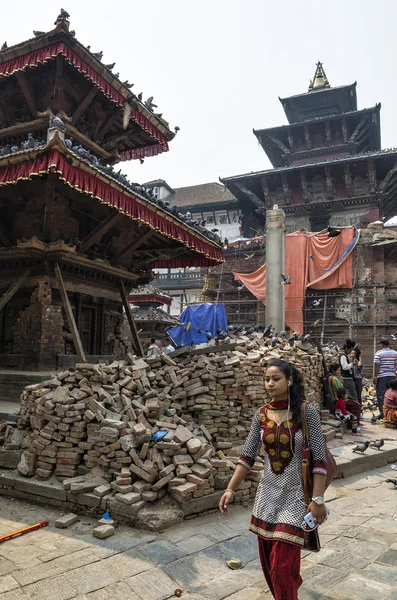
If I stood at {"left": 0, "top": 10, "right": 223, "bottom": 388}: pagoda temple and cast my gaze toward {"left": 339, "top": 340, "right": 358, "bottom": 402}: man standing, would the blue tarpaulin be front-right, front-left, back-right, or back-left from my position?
front-left

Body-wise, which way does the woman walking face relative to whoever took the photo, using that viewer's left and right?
facing the viewer and to the left of the viewer

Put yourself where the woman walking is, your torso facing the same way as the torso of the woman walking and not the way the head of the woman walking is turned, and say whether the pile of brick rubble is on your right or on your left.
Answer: on your right

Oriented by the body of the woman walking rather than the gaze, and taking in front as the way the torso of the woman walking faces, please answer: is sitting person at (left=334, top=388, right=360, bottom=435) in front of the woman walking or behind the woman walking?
behind

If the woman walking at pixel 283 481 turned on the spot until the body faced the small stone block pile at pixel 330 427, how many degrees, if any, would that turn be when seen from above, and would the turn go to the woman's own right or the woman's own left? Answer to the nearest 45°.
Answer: approximately 135° to the woman's own right

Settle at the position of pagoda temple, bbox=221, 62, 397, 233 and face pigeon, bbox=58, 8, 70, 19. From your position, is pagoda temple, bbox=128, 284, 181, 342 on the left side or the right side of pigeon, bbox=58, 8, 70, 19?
right

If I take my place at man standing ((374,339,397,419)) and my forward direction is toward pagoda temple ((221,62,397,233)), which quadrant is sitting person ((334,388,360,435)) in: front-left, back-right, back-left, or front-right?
back-left

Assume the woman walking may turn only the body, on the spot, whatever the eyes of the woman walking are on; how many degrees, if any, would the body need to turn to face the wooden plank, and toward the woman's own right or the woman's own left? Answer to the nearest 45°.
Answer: approximately 135° to the woman's own right

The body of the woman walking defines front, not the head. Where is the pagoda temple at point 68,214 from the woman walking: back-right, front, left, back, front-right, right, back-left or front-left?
right

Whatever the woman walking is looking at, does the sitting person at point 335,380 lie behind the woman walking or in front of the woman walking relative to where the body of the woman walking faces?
behind
